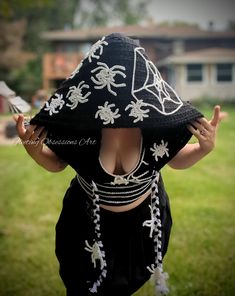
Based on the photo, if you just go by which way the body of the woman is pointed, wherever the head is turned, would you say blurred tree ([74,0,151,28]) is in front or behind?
behind

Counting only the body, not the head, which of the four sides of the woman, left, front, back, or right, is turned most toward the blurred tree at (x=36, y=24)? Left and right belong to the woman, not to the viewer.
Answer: back

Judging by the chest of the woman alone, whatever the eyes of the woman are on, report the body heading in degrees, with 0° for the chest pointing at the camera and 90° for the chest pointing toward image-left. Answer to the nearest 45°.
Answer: approximately 0°
